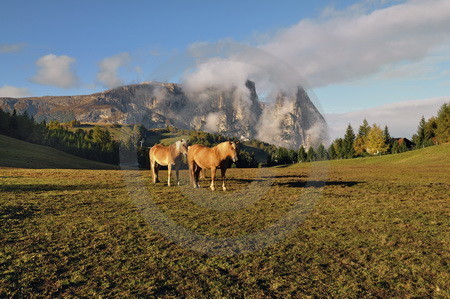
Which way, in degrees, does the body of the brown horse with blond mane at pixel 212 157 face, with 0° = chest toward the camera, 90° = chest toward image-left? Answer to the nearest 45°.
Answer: approximately 315°

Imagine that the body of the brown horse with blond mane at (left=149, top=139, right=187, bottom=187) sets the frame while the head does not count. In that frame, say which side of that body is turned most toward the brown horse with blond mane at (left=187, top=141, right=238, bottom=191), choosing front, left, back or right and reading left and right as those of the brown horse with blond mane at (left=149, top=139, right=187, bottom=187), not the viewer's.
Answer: front

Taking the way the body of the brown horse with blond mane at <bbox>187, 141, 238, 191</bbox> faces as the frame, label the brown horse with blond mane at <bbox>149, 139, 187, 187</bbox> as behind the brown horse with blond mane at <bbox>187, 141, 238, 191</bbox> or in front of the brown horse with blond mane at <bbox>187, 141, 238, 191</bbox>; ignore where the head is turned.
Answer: behind

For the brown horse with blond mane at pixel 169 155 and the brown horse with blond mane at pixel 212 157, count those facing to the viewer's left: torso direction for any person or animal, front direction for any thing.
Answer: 0

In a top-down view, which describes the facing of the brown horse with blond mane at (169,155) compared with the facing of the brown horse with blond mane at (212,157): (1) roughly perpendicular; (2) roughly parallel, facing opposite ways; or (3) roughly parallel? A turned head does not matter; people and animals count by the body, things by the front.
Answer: roughly parallel
